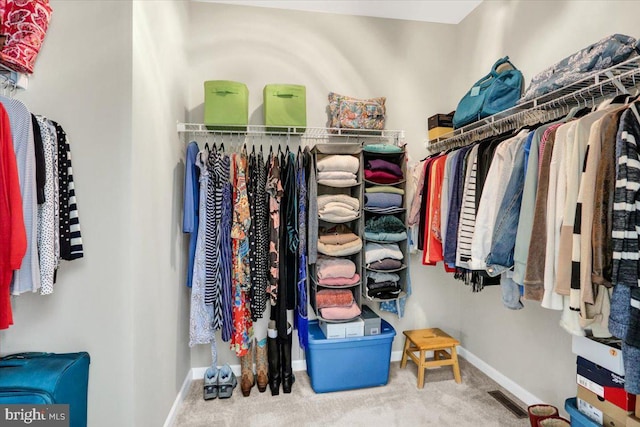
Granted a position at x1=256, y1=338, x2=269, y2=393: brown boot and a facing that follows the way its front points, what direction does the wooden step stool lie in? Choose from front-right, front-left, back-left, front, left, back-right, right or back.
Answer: left

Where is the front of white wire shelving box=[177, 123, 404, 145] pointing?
toward the camera

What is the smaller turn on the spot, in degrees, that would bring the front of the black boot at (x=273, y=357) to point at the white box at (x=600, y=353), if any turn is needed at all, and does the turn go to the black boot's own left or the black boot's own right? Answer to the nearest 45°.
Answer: approximately 45° to the black boot's own left

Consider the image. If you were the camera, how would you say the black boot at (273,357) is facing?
facing the viewer

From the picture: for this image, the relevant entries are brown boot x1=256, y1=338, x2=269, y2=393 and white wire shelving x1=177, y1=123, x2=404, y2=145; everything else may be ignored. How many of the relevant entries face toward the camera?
2

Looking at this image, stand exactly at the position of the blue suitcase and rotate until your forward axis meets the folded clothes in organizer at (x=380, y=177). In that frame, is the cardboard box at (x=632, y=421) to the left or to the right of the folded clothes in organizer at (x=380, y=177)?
right

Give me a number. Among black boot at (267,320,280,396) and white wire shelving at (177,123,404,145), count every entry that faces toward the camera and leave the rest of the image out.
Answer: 2

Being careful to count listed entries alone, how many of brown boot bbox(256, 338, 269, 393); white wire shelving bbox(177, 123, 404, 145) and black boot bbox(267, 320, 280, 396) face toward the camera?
3

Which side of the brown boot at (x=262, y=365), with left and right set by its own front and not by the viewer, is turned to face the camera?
front

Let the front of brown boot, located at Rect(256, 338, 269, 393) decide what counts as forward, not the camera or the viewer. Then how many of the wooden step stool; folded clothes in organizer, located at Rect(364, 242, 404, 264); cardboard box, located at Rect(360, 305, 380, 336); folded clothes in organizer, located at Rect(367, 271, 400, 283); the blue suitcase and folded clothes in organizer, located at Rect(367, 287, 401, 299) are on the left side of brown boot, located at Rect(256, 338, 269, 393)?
5
